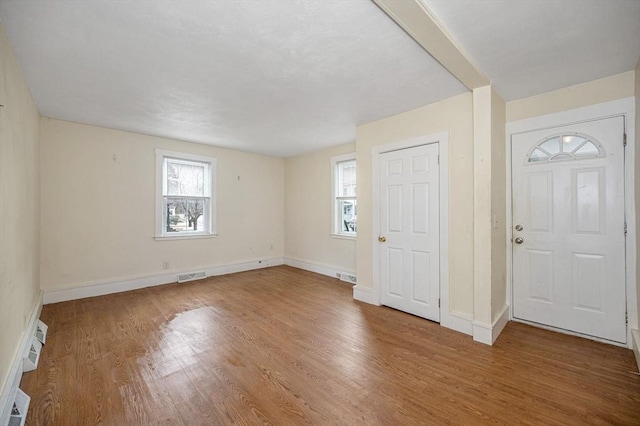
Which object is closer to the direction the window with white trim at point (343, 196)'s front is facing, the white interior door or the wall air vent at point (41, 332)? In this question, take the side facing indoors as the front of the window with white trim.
the wall air vent

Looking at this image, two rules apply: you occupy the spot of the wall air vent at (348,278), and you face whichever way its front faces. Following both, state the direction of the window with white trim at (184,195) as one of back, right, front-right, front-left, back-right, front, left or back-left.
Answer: front-right

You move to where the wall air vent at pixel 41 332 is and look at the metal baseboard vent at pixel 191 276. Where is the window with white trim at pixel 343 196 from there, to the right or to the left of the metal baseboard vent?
right

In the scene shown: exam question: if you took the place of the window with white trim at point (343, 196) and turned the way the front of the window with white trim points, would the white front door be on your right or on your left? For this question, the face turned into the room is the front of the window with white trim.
on your left

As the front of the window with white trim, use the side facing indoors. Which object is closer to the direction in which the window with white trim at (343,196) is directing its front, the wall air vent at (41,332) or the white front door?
the wall air vent

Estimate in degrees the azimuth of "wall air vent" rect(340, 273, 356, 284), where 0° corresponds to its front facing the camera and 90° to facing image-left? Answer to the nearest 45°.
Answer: approximately 45°

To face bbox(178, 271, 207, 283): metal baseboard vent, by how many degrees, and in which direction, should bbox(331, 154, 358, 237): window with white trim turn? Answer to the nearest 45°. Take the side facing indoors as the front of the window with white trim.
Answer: approximately 45° to its right
